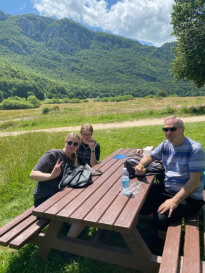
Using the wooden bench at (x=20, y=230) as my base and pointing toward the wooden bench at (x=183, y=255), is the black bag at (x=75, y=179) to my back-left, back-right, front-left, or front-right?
front-left

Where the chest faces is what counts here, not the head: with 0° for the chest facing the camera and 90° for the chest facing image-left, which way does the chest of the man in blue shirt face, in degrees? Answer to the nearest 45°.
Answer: approximately 45°

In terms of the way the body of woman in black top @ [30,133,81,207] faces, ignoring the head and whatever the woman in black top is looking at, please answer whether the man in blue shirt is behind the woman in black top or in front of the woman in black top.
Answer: in front

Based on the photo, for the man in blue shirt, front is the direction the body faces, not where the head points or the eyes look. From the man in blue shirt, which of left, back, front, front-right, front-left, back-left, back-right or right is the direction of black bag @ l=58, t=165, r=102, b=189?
front-right

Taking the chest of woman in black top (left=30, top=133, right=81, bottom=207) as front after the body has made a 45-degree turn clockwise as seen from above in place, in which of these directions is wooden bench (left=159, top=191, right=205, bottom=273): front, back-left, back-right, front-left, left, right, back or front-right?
front-left

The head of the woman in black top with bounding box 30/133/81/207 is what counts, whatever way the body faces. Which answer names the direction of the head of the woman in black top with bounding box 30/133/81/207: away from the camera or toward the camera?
toward the camera

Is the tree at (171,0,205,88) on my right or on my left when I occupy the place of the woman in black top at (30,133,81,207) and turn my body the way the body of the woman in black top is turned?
on my left

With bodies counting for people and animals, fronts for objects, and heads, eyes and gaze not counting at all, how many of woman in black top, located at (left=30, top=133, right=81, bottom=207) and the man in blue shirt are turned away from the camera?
0

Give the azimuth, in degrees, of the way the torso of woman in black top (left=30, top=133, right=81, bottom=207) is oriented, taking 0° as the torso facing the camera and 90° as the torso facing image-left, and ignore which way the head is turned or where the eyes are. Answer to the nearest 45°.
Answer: approximately 315°

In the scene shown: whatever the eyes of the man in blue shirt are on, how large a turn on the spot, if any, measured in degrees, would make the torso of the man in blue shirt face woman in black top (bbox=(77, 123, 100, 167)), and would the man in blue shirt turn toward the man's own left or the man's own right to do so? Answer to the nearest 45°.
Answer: approximately 90° to the man's own right

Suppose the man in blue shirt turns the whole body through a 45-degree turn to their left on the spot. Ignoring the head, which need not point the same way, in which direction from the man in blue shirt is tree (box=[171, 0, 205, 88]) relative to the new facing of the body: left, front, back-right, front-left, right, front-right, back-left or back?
back
